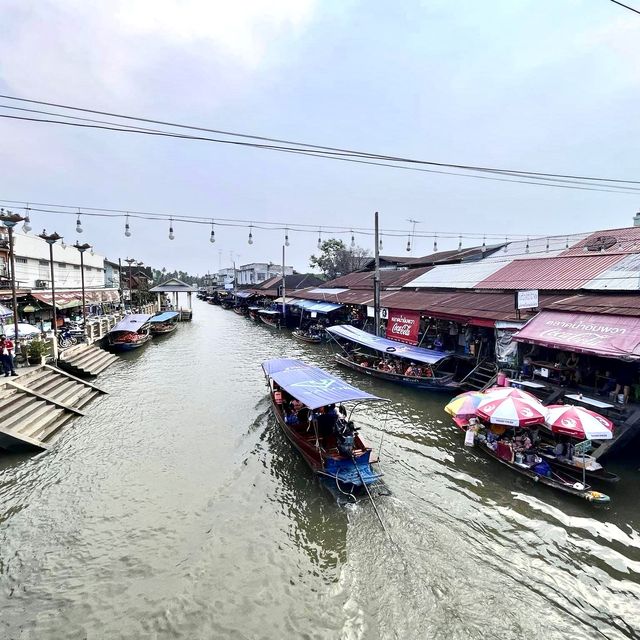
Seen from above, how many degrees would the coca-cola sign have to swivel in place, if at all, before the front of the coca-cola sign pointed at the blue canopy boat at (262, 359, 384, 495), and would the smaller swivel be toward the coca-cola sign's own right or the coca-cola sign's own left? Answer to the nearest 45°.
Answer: approximately 45° to the coca-cola sign's own left

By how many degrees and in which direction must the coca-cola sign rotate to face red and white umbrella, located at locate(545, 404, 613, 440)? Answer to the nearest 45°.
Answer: approximately 45° to its left

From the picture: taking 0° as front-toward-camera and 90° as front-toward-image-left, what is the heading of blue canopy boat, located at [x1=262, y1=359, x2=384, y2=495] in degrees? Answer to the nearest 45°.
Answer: approximately 135°

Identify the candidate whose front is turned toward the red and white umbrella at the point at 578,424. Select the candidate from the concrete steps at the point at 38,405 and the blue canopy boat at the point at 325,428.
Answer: the concrete steps

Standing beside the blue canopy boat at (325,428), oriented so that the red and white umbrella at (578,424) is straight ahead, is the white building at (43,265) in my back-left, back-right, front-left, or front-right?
back-left

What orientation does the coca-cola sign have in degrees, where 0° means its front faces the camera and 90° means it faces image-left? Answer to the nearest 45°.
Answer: approximately 45°

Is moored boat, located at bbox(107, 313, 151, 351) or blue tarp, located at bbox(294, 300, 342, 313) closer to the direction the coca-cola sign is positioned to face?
the moored boat

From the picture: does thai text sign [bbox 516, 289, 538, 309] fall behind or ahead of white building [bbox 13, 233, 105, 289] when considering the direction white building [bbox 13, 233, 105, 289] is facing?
ahead

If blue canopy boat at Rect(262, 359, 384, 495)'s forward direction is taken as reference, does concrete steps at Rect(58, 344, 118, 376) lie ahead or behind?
ahead

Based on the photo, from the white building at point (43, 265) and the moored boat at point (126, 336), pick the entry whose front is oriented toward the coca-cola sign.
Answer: the white building

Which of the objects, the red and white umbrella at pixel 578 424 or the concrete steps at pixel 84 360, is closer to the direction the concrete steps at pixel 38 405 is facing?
the red and white umbrella

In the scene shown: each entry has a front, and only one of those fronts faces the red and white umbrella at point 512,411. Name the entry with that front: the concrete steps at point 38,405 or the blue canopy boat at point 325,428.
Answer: the concrete steps
